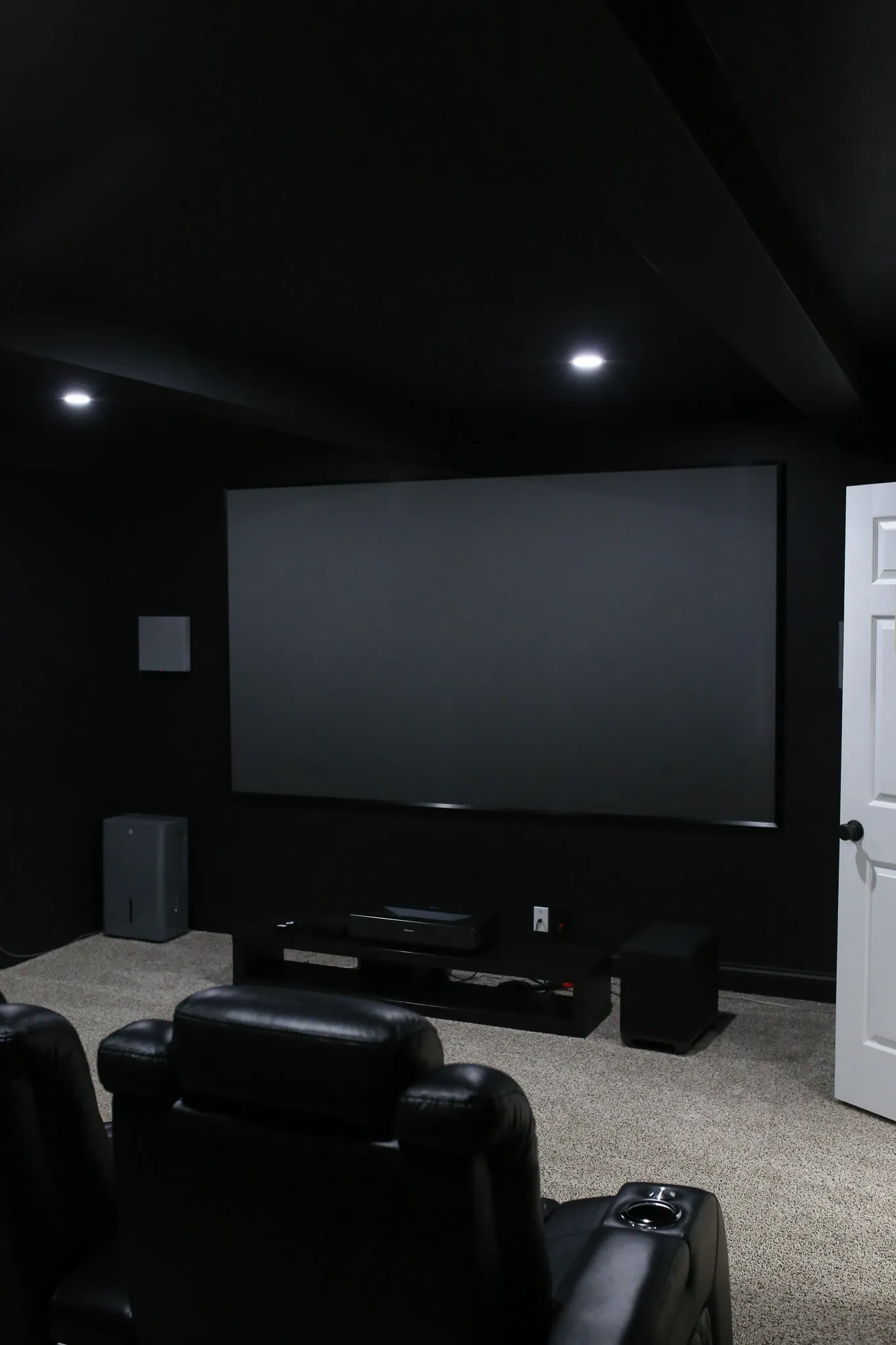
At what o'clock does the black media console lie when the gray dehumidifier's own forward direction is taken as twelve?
The black media console is roughly at 9 o'clock from the gray dehumidifier.

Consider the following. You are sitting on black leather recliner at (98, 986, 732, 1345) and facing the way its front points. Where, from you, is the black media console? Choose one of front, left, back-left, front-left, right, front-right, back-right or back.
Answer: front-left

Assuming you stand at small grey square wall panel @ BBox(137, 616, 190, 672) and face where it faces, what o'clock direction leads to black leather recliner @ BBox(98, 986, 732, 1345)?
The black leather recliner is roughly at 12 o'clock from the small grey square wall panel.

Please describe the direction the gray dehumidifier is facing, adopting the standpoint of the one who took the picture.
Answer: facing the viewer and to the left of the viewer

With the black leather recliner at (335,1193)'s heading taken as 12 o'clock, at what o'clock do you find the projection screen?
The projection screen is roughly at 11 o'clock from the black leather recliner.

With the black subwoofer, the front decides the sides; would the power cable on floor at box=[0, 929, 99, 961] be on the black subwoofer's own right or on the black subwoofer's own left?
on the black subwoofer's own right

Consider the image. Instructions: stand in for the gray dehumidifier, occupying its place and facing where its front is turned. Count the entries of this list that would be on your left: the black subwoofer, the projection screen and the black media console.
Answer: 3

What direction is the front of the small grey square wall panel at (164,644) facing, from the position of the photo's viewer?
facing the viewer

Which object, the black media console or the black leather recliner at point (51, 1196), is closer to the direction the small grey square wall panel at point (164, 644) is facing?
the black leather recliner

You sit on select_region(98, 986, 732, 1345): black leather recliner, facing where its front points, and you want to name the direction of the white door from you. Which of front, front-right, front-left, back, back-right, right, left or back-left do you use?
front

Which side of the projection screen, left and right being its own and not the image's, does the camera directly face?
front

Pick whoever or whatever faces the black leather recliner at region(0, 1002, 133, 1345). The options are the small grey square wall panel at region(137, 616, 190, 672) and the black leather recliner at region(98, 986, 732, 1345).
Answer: the small grey square wall panel

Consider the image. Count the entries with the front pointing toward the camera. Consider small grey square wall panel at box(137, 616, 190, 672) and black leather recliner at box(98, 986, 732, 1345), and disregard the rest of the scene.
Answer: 1
